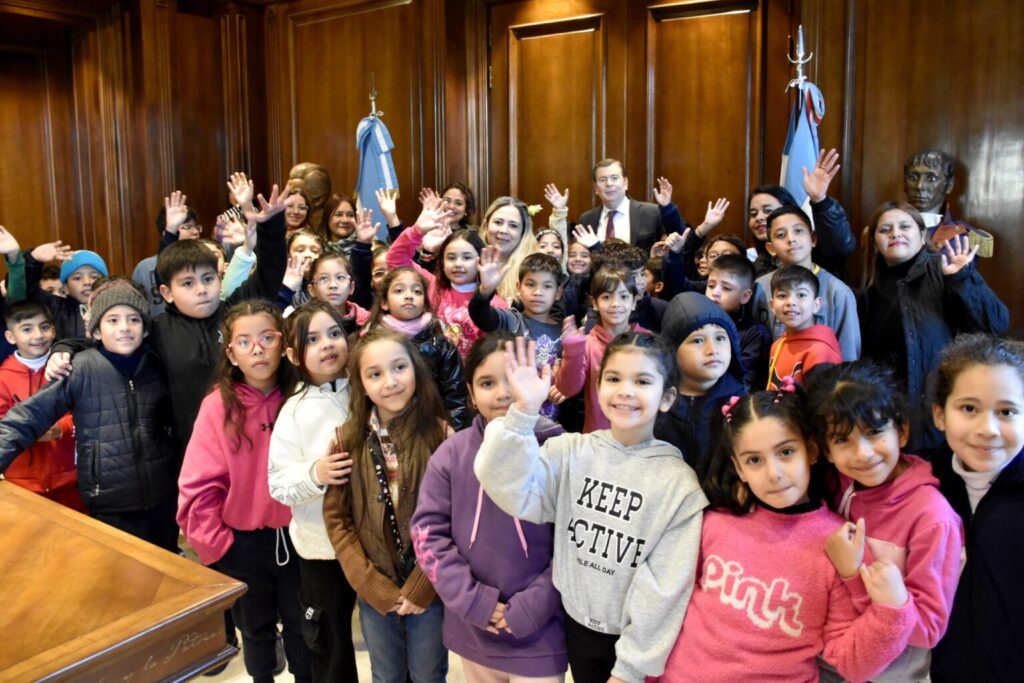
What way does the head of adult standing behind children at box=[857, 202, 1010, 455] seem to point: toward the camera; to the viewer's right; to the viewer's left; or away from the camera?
toward the camera

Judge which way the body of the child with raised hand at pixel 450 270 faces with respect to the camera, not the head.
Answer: toward the camera

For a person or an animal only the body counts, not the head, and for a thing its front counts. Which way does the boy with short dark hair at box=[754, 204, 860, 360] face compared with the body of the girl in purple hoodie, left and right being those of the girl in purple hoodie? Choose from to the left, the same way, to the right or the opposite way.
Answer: the same way

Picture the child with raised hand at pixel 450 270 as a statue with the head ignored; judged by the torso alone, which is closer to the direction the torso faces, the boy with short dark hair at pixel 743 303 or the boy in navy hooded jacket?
the boy in navy hooded jacket

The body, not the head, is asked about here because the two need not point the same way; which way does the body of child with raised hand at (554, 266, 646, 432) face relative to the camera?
toward the camera

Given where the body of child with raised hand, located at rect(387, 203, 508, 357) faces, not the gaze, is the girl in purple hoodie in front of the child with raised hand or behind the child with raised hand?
in front

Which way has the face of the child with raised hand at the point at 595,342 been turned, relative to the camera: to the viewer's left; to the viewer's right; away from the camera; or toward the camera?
toward the camera

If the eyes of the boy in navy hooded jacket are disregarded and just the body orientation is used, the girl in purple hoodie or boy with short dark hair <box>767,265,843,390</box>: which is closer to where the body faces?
the girl in purple hoodie

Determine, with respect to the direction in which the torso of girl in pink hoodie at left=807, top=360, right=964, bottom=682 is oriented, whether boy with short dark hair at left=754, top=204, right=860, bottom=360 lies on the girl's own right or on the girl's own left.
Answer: on the girl's own right

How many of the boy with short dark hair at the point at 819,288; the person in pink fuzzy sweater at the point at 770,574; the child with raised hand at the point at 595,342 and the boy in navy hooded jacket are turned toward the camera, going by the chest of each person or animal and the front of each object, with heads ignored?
4

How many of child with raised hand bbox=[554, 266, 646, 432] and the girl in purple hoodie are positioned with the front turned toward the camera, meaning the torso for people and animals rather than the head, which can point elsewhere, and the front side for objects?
2

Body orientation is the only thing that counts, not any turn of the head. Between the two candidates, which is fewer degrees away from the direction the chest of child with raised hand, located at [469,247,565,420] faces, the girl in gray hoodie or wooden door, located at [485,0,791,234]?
the girl in gray hoodie

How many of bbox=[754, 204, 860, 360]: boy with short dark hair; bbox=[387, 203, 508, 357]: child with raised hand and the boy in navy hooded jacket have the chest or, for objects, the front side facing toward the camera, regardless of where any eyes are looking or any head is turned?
3

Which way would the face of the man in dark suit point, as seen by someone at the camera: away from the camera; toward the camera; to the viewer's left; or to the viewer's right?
toward the camera

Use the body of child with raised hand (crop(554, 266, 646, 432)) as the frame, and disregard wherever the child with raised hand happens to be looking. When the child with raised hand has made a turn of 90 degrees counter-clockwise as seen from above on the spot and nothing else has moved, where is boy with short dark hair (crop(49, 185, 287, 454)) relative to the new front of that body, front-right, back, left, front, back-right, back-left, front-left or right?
back

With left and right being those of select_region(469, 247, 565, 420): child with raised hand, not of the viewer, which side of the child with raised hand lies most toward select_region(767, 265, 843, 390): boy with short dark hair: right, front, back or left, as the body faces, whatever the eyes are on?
left

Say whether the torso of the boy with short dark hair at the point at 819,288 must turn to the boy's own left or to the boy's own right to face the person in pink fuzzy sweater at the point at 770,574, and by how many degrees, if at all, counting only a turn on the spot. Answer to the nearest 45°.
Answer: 0° — they already face them

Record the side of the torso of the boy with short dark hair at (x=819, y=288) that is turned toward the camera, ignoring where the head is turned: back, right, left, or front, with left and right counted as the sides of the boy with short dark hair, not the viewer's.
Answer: front

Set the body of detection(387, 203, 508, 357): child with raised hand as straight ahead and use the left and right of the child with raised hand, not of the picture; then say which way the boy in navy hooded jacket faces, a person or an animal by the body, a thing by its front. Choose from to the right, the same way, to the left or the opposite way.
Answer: the same way
